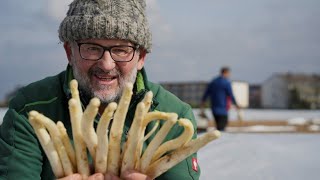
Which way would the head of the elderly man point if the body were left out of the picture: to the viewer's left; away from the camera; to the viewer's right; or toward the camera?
toward the camera

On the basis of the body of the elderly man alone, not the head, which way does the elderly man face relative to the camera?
toward the camera

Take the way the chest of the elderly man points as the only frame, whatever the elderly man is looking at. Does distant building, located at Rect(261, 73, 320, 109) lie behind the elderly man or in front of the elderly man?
behind
